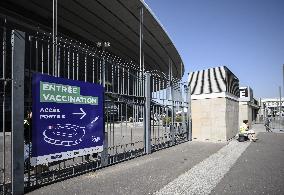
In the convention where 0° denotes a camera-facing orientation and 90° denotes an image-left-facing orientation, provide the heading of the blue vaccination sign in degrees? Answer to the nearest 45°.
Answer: approximately 315°

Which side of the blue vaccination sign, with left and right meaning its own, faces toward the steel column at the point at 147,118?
left

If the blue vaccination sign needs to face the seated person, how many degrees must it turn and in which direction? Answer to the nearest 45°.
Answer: approximately 90° to its left

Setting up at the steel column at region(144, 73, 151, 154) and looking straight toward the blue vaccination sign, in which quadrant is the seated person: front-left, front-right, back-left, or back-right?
back-left

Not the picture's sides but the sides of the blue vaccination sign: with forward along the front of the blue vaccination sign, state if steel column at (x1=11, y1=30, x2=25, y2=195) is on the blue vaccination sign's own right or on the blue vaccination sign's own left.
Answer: on the blue vaccination sign's own right
